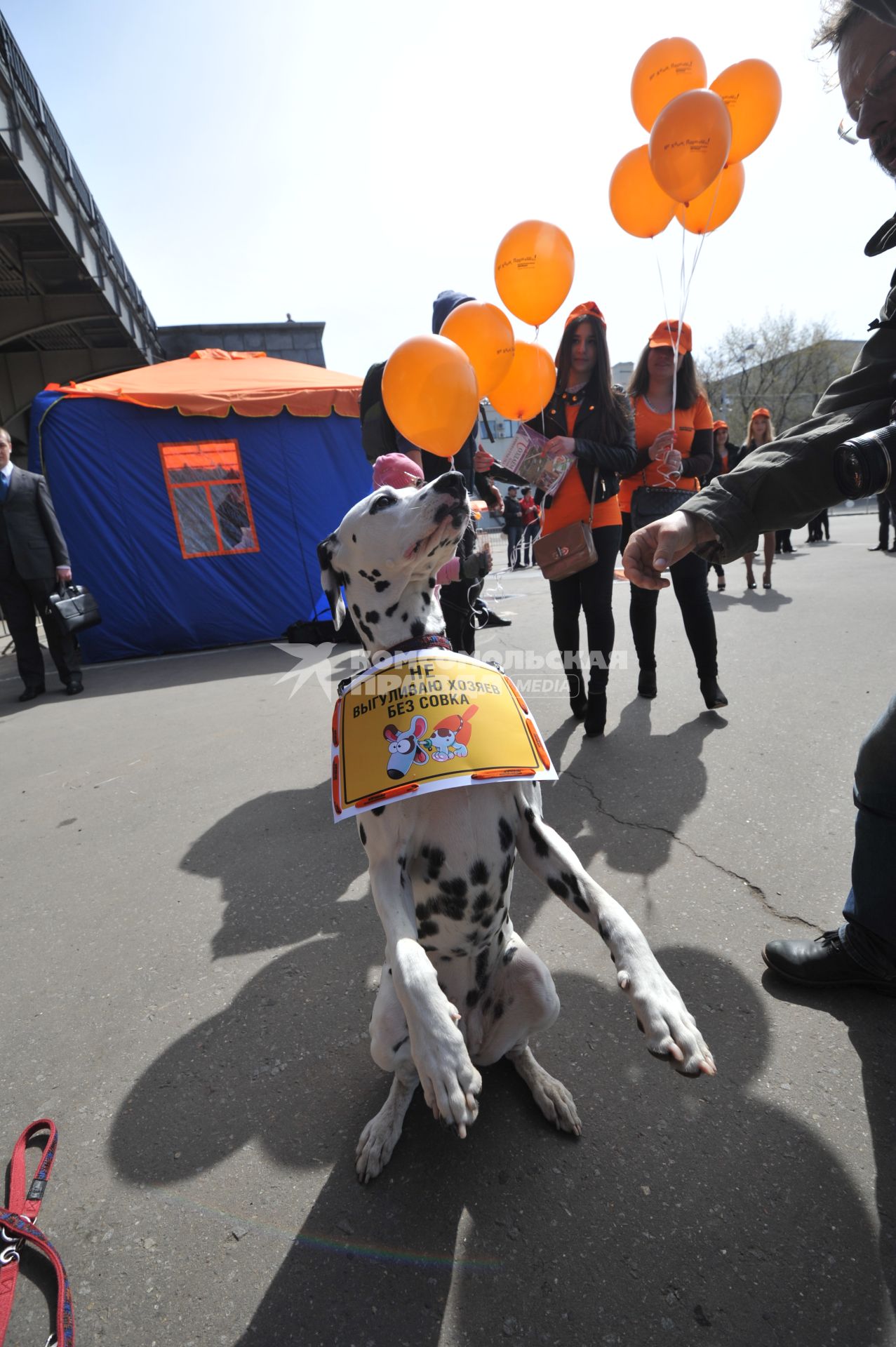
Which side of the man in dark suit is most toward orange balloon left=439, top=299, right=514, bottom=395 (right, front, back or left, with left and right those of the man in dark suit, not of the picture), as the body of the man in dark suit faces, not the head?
left

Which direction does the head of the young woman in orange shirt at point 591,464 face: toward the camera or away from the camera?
toward the camera

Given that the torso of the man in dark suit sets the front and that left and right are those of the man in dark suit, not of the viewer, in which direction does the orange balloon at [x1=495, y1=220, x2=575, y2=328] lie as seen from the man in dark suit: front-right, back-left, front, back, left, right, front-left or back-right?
left

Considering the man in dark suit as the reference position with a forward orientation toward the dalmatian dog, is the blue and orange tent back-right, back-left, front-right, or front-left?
back-left

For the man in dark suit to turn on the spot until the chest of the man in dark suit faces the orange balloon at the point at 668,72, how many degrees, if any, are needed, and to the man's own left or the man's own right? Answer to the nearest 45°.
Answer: approximately 90° to the man's own left

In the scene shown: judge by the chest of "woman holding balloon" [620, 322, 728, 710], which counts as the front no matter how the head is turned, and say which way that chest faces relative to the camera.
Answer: toward the camera

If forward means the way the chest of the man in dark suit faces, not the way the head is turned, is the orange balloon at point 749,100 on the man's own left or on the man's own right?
on the man's own left

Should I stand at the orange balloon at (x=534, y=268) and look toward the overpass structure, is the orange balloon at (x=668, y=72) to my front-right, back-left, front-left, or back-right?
back-right

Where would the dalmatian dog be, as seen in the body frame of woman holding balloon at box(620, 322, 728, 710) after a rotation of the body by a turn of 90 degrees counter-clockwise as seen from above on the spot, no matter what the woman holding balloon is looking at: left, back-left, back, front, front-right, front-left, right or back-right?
right

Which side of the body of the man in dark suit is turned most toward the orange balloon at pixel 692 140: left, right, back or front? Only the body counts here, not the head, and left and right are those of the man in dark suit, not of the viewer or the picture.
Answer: left

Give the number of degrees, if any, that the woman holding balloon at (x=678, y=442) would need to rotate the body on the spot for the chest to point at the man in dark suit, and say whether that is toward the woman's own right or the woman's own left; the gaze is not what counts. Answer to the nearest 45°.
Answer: approximately 90° to the woman's own right

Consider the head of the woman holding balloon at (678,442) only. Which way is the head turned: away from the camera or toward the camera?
toward the camera

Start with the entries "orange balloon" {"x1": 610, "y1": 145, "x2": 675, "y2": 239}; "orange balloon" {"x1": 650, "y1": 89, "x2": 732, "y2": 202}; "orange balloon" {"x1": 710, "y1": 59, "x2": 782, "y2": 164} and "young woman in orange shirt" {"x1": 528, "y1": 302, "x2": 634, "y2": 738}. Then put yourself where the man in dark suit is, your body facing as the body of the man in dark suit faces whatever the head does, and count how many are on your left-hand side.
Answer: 4

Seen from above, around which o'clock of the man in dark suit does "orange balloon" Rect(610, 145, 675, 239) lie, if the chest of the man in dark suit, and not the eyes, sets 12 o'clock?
The orange balloon is roughly at 9 o'clock from the man in dark suit.

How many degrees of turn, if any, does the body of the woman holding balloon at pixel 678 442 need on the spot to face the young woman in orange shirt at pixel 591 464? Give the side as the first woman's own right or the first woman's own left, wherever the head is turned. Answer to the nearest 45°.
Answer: approximately 45° to the first woman's own right
